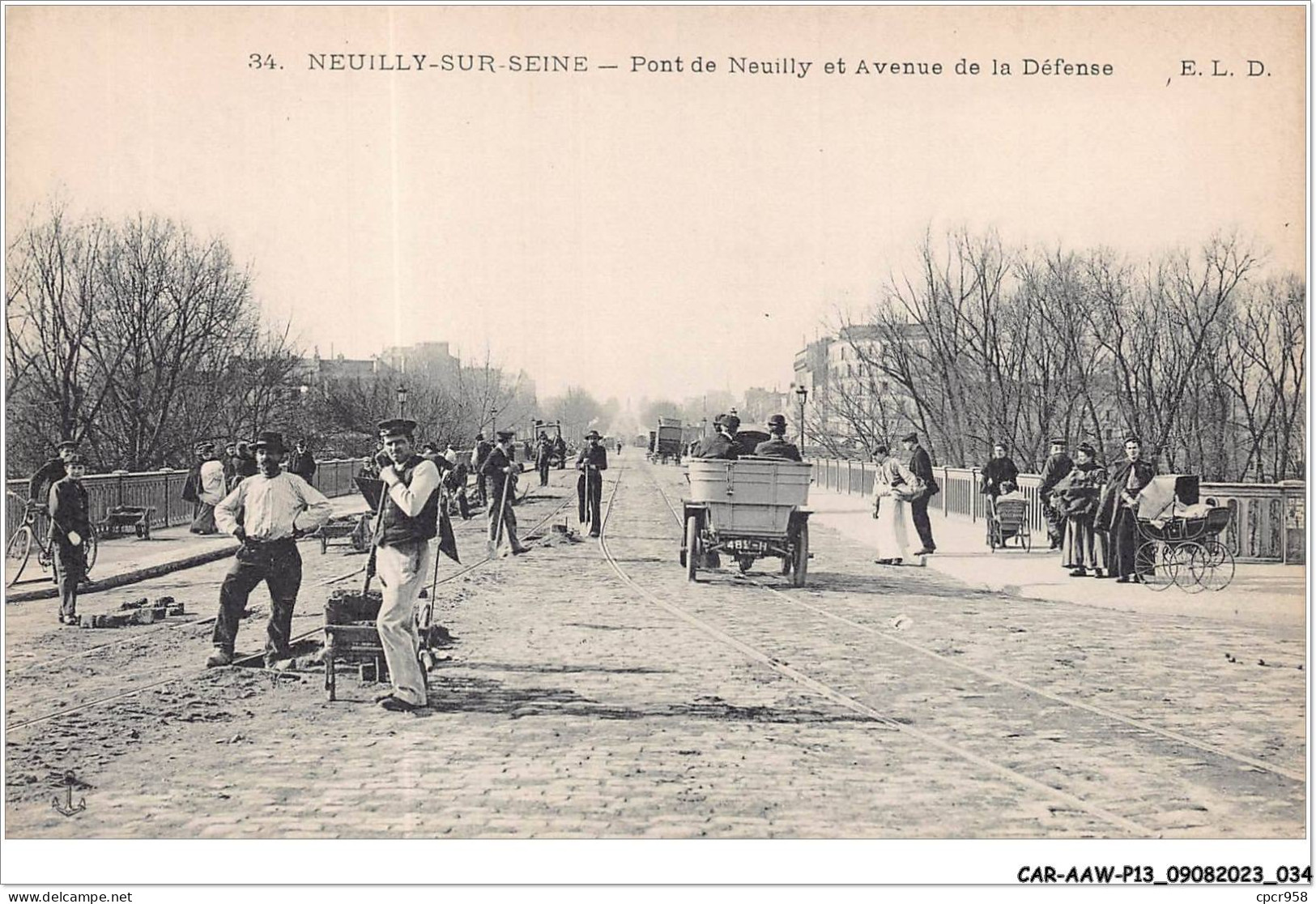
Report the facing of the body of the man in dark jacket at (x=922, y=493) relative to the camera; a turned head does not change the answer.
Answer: to the viewer's left

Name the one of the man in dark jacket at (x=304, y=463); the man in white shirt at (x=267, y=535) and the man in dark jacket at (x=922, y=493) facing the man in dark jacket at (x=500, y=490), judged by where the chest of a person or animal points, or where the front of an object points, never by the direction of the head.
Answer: the man in dark jacket at (x=922, y=493)

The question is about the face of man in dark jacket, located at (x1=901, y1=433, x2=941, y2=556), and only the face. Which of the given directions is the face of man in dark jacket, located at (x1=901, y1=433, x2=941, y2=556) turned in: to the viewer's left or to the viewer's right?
to the viewer's left

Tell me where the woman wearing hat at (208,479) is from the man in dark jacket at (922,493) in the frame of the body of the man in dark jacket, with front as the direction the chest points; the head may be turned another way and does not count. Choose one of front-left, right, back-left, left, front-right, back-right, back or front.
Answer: front-left
